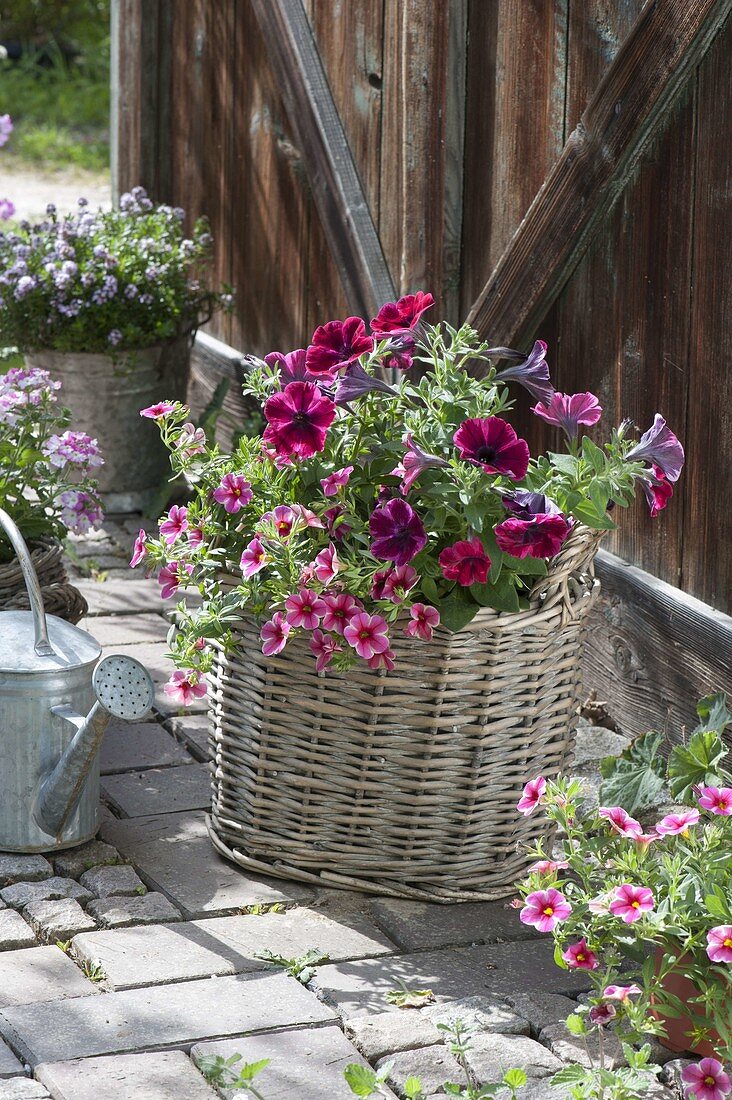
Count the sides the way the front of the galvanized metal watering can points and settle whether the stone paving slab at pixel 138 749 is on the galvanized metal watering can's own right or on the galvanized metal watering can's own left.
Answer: on the galvanized metal watering can's own left

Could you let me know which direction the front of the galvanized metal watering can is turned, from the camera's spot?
facing the viewer and to the right of the viewer

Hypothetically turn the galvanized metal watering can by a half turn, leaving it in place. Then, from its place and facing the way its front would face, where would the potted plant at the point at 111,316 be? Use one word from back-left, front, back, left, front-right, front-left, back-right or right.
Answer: front-right

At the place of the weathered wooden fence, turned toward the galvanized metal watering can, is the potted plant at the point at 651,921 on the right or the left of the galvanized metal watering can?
left

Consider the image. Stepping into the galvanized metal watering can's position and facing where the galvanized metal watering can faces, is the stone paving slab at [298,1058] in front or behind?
in front

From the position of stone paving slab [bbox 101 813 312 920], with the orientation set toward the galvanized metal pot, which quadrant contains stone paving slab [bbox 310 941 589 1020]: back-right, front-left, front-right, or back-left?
back-right

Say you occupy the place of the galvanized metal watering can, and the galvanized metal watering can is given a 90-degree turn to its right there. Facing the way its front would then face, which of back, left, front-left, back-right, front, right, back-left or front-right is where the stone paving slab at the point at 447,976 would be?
left

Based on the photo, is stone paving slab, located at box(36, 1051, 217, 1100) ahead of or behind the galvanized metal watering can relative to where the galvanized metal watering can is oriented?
ahead

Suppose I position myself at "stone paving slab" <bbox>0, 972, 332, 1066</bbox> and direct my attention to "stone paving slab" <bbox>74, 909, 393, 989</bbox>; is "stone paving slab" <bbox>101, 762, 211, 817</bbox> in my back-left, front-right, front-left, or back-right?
front-left

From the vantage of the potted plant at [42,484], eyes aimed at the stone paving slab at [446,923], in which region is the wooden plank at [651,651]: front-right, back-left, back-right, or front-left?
front-left

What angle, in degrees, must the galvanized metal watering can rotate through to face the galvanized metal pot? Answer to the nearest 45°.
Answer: approximately 135° to its left

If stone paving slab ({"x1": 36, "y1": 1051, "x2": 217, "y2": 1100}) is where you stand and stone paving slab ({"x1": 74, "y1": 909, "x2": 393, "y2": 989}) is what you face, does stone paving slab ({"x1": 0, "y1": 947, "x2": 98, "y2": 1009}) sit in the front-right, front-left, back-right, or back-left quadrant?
front-left

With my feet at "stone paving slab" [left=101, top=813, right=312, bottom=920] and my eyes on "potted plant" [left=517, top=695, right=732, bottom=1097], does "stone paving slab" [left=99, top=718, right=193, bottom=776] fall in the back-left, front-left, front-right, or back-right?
back-left

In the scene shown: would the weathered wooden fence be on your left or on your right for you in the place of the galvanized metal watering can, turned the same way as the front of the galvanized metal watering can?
on your left
